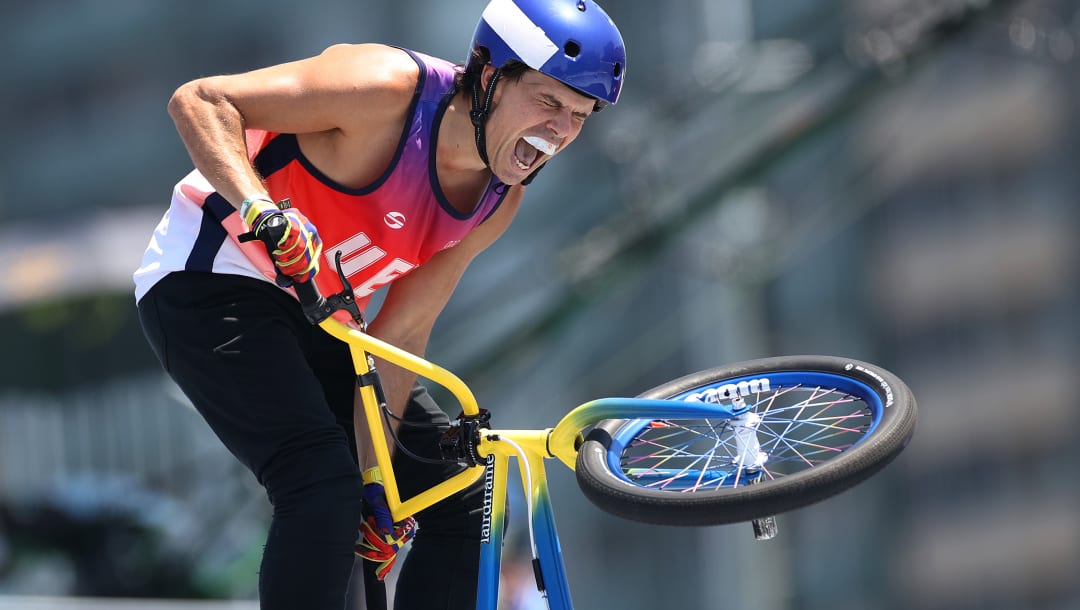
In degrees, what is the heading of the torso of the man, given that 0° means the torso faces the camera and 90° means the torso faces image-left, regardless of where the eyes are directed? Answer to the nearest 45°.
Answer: approximately 315°

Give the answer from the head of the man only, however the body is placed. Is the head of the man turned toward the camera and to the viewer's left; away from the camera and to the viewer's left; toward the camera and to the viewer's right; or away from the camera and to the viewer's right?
toward the camera and to the viewer's right
